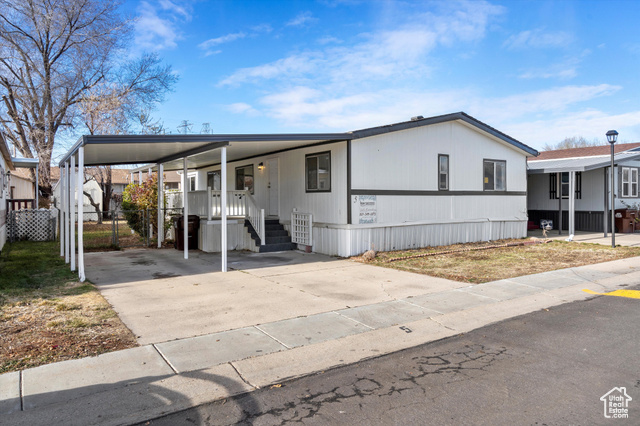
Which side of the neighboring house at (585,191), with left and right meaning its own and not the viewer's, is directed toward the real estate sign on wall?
right

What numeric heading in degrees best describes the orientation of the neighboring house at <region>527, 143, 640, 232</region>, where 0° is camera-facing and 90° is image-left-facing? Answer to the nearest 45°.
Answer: approximately 315°

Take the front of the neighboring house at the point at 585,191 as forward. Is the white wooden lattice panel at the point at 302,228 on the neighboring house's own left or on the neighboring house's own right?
on the neighboring house's own right

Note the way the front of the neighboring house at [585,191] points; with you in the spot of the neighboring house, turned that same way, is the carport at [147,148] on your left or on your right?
on your right

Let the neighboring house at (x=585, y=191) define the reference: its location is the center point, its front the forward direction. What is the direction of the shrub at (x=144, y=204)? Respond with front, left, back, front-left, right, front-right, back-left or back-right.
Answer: right

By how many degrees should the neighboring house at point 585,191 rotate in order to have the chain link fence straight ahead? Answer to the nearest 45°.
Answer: approximately 90° to its right
